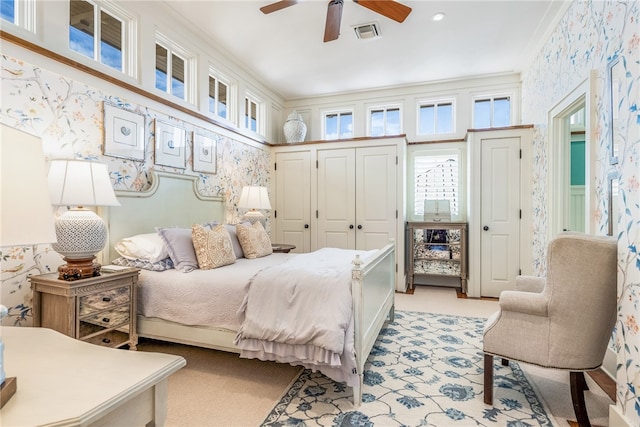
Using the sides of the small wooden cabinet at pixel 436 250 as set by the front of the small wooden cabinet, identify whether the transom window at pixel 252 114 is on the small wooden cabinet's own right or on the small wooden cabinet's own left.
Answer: on the small wooden cabinet's own right

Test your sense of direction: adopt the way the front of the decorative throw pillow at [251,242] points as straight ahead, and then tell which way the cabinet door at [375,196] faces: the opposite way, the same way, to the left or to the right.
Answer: to the right

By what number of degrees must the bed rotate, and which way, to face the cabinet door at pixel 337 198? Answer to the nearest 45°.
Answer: approximately 90° to its left

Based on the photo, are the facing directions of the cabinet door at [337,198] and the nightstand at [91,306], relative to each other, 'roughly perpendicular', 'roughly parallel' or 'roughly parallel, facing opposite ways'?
roughly perpendicular

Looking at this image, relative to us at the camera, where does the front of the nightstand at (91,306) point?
facing the viewer and to the right of the viewer

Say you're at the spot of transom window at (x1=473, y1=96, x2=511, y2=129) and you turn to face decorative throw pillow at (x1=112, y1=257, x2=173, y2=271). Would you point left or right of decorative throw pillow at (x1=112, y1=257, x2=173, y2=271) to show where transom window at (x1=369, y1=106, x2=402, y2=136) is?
right

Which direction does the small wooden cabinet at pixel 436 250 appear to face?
toward the camera

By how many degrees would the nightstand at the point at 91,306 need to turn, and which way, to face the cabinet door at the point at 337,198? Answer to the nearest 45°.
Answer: approximately 90° to its left

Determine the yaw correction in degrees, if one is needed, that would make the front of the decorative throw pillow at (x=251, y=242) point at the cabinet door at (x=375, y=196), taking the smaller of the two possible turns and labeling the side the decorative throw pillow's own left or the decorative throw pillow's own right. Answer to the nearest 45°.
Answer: approximately 90° to the decorative throw pillow's own left

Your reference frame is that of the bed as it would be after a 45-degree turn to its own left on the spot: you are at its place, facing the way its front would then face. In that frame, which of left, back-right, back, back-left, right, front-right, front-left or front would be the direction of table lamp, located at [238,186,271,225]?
left

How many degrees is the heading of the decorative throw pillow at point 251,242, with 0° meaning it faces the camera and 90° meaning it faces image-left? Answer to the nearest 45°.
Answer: approximately 315°

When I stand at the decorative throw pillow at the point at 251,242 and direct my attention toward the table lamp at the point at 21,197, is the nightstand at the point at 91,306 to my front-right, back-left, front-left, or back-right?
front-right

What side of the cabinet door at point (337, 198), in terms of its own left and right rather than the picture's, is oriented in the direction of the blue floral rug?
front

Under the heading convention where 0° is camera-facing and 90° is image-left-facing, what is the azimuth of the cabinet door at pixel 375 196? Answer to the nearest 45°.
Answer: approximately 0°

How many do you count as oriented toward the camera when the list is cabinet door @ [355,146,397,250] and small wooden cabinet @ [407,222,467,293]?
2

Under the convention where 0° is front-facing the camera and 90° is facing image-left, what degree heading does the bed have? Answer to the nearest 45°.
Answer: approximately 315°

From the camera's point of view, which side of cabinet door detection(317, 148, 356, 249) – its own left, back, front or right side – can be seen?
front

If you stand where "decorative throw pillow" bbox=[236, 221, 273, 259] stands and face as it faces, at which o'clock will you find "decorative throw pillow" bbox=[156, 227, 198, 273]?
"decorative throw pillow" bbox=[156, 227, 198, 273] is roughly at 3 o'clock from "decorative throw pillow" bbox=[236, 221, 273, 259].

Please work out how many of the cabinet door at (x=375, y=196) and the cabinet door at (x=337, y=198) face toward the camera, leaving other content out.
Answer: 2

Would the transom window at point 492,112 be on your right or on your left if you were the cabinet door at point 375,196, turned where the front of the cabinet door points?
on your left
